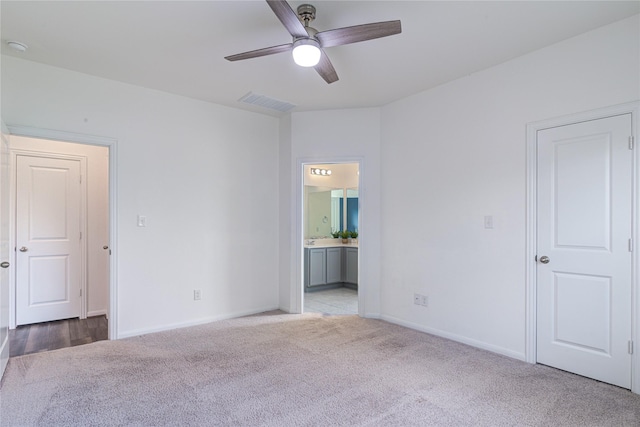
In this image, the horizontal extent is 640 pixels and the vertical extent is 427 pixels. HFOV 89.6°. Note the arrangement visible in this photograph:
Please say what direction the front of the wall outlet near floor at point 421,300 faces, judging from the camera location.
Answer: facing the viewer and to the left of the viewer

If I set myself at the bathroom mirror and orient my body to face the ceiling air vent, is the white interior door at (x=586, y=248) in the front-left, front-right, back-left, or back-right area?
front-left

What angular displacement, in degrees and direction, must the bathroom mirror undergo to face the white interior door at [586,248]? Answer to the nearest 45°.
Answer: approximately 45° to its left

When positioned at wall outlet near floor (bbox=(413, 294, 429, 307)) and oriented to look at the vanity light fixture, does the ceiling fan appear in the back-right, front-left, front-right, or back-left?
back-left

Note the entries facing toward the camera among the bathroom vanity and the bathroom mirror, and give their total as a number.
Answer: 2

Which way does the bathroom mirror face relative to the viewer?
toward the camera

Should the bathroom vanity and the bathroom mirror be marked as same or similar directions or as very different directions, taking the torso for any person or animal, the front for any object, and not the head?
same or similar directions

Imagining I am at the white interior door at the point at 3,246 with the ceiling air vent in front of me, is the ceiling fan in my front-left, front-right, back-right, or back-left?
front-right

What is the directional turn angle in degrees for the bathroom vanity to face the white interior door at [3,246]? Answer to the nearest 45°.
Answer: approximately 45° to its right

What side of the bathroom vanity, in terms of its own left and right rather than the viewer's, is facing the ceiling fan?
front

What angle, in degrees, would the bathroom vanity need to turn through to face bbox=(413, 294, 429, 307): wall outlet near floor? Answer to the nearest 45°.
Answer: approximately 45° to its left
